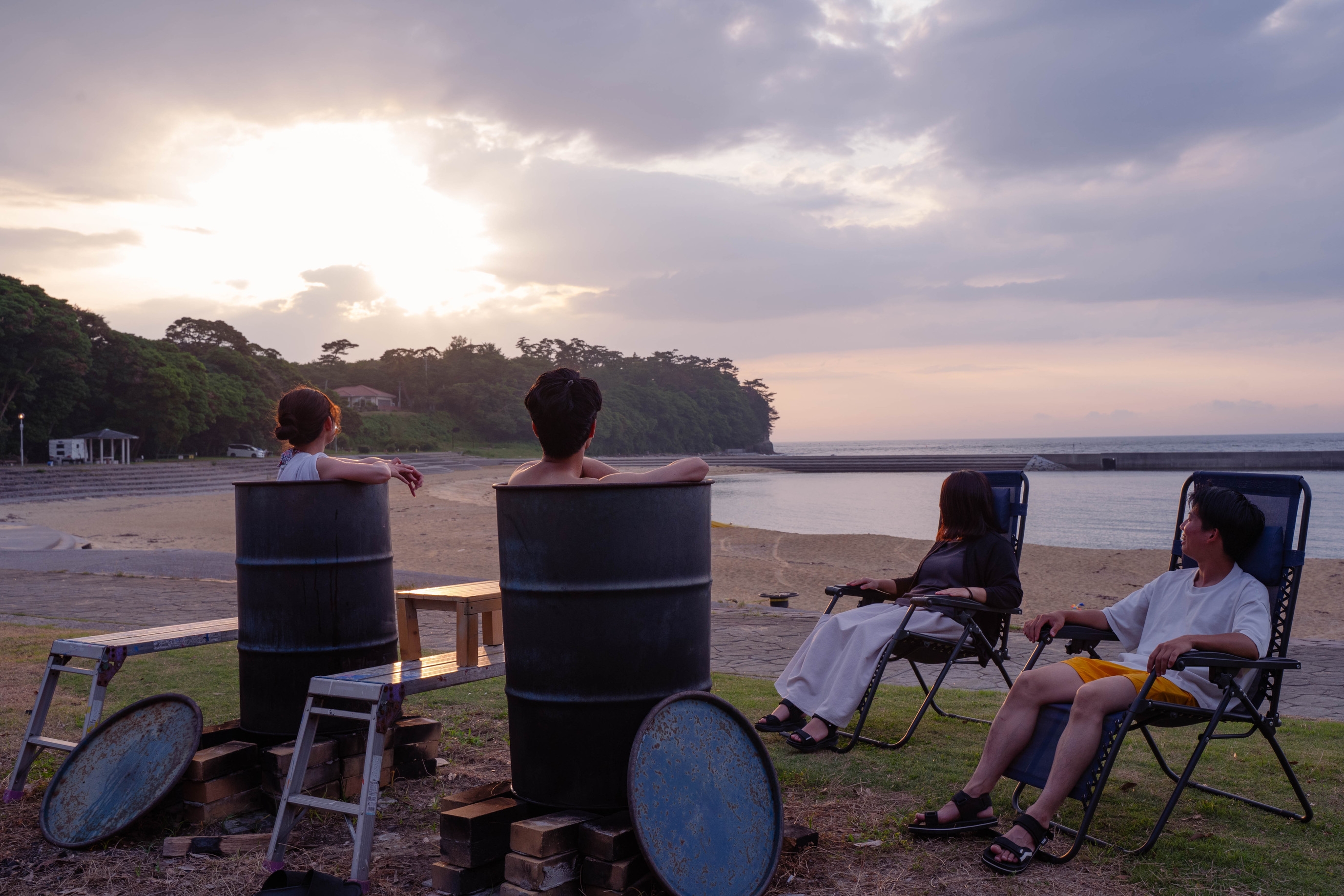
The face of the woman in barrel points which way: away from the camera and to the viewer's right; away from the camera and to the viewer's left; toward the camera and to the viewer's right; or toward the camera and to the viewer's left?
away from the camera and to the viewer's right

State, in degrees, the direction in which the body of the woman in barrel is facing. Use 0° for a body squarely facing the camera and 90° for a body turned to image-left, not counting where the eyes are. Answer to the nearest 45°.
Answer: approximately 225°

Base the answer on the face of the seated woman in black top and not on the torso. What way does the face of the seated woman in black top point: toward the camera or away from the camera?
away from the camera

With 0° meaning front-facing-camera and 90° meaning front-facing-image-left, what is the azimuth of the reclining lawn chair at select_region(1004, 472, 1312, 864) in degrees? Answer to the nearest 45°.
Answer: approximately 45°

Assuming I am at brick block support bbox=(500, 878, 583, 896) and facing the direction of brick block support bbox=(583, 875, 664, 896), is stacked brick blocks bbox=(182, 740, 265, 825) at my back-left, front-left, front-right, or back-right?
back-left

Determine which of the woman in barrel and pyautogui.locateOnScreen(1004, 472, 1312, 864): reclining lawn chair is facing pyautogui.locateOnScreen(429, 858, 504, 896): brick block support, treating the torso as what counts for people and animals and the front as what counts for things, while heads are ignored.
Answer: the reclining lawn chair

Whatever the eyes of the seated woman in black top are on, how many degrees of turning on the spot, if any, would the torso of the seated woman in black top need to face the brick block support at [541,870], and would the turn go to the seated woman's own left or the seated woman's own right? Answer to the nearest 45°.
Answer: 0° — they already face it

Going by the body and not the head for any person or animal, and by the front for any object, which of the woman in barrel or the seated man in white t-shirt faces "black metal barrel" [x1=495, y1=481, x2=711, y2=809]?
the seated man in white t-shirt
